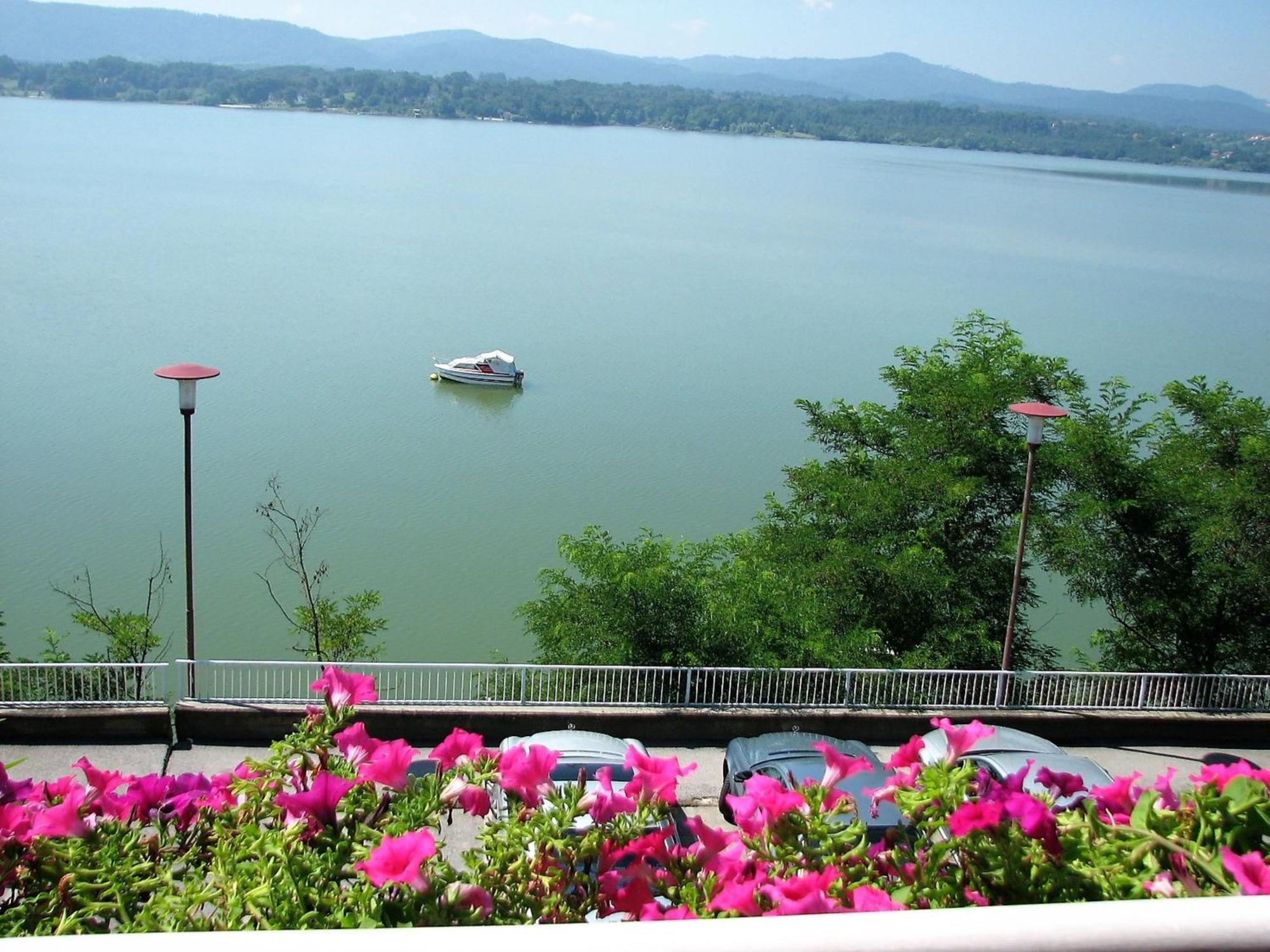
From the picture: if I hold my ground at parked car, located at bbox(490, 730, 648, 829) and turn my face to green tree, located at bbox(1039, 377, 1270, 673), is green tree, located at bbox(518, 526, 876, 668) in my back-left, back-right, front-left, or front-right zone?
front-left

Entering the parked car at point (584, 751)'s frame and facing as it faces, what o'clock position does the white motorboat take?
The white motorboat is roughly at 12 o'clock from the parked car.

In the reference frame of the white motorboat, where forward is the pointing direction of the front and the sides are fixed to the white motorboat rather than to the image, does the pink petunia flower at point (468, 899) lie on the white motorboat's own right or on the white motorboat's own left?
on the white motorboat's own left

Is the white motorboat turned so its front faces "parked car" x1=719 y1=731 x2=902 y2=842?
no

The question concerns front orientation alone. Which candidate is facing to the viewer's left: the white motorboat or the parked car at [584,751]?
the white motorboat

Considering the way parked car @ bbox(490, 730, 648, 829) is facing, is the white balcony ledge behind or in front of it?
behind

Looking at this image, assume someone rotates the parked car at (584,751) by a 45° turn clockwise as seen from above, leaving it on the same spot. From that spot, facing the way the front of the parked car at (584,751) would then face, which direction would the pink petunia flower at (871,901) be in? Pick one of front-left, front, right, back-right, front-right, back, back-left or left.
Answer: back-right

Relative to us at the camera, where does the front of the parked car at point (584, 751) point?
facing away from the viewer

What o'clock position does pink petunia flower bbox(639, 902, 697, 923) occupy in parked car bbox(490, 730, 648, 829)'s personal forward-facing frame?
The pink petunia flower is roughly at 6 o'clock from the parked car.

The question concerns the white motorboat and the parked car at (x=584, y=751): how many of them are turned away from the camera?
1

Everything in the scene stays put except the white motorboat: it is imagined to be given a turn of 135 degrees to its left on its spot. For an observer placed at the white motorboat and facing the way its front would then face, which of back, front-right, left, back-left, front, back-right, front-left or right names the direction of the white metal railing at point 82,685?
front-right

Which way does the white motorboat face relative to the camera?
to the viewer's left

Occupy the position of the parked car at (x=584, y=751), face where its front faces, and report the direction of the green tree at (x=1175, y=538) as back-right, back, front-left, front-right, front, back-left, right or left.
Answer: front-right

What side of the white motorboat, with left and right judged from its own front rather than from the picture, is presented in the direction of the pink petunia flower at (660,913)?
left

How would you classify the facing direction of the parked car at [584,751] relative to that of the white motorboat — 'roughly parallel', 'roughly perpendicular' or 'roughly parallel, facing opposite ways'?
roughly perpendicular

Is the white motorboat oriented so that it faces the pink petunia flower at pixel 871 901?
no

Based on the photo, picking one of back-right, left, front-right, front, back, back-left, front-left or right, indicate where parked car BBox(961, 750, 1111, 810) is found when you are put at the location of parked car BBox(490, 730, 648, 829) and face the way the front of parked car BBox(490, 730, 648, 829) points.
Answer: right

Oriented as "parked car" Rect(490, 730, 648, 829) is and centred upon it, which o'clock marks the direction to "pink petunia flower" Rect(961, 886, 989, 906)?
The pink petunia flower is roughly at 6 o'clock from the parked car.
